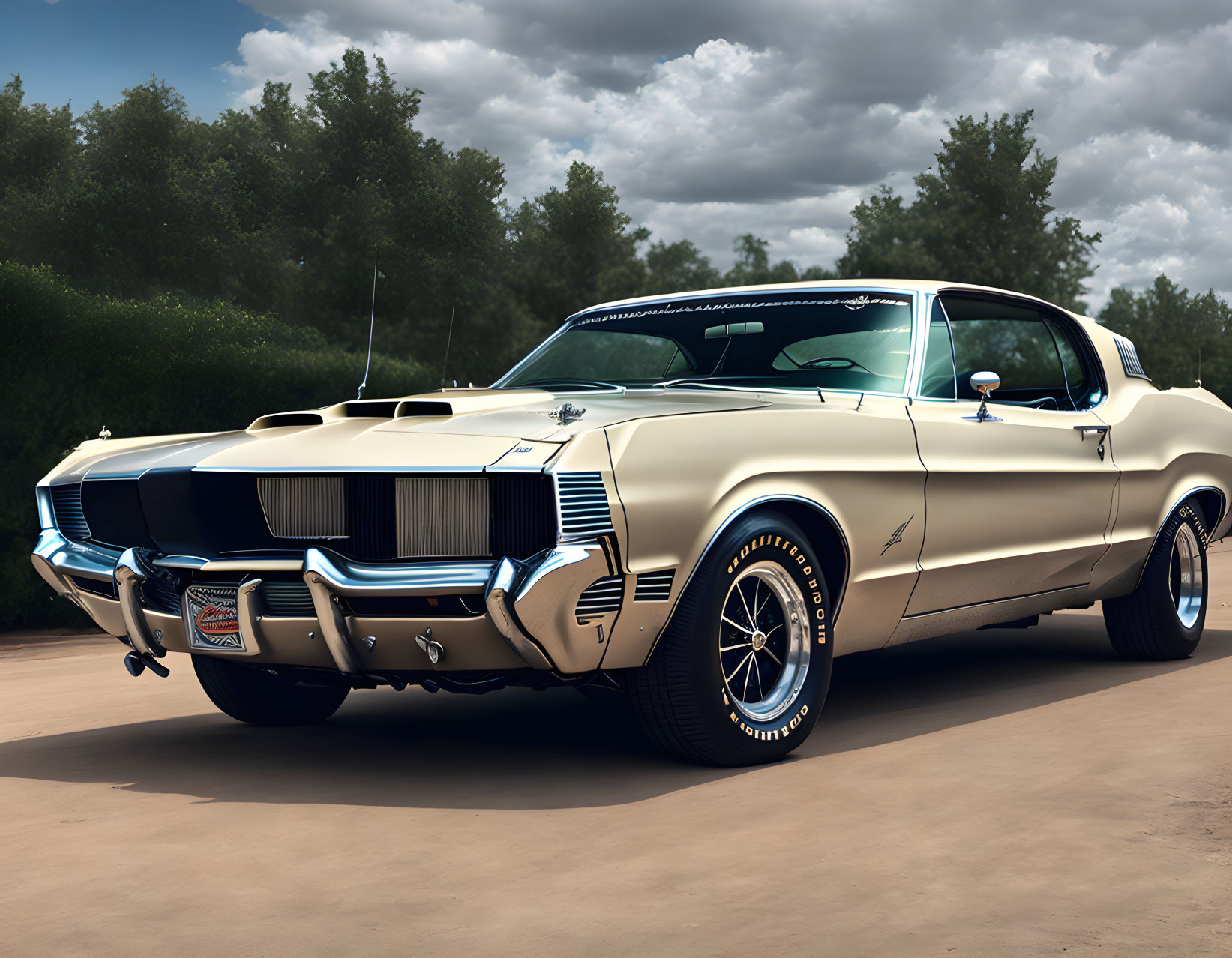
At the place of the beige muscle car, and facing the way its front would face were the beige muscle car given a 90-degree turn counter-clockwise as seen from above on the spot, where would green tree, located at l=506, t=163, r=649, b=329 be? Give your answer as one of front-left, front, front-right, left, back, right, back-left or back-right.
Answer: back-left

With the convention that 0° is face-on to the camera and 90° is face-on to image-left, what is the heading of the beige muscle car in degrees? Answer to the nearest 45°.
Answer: approximately 45°

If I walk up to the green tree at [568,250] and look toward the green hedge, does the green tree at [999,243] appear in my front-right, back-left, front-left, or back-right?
back-left

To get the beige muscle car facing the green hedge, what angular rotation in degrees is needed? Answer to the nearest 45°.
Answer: approximately 90° to its right

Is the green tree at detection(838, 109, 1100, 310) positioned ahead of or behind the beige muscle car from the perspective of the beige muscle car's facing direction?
behind
